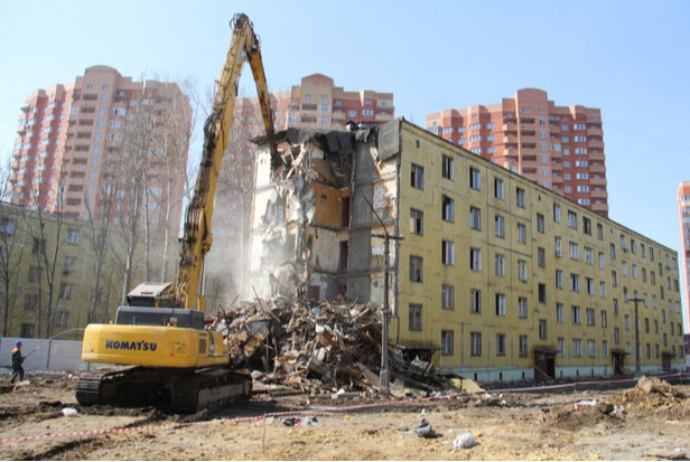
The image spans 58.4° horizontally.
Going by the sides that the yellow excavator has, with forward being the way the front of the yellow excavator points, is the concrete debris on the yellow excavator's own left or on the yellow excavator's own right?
on the yellow excavator's own right

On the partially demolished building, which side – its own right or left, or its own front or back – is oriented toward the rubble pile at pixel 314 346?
right

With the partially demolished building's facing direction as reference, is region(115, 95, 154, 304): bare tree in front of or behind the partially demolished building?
behind

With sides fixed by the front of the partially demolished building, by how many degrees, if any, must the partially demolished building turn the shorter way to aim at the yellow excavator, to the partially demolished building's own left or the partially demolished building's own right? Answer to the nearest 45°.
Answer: approximately 45° to the partially demolished building's own right

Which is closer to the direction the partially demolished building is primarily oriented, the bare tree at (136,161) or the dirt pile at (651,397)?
the dirt pile

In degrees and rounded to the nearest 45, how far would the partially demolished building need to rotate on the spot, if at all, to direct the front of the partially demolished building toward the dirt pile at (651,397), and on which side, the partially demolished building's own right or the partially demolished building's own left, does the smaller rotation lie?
0° — it already faces it

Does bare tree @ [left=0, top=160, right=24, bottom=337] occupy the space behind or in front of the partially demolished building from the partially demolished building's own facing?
behind

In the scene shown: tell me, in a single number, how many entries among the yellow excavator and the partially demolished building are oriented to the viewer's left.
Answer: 0

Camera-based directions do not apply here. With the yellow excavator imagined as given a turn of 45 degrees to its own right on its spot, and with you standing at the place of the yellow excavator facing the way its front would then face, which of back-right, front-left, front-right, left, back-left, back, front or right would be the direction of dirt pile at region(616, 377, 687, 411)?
front

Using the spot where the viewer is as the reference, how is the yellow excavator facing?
facing away from the viewer and to the right of the viewer

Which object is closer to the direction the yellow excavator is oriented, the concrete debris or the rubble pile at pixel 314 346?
the rubble pile

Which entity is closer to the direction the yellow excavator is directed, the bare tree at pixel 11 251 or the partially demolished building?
the partially demolished building

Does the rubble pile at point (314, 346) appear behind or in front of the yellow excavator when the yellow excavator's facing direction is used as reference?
in front

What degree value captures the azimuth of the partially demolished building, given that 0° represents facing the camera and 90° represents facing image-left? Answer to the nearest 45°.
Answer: approximately 315°
